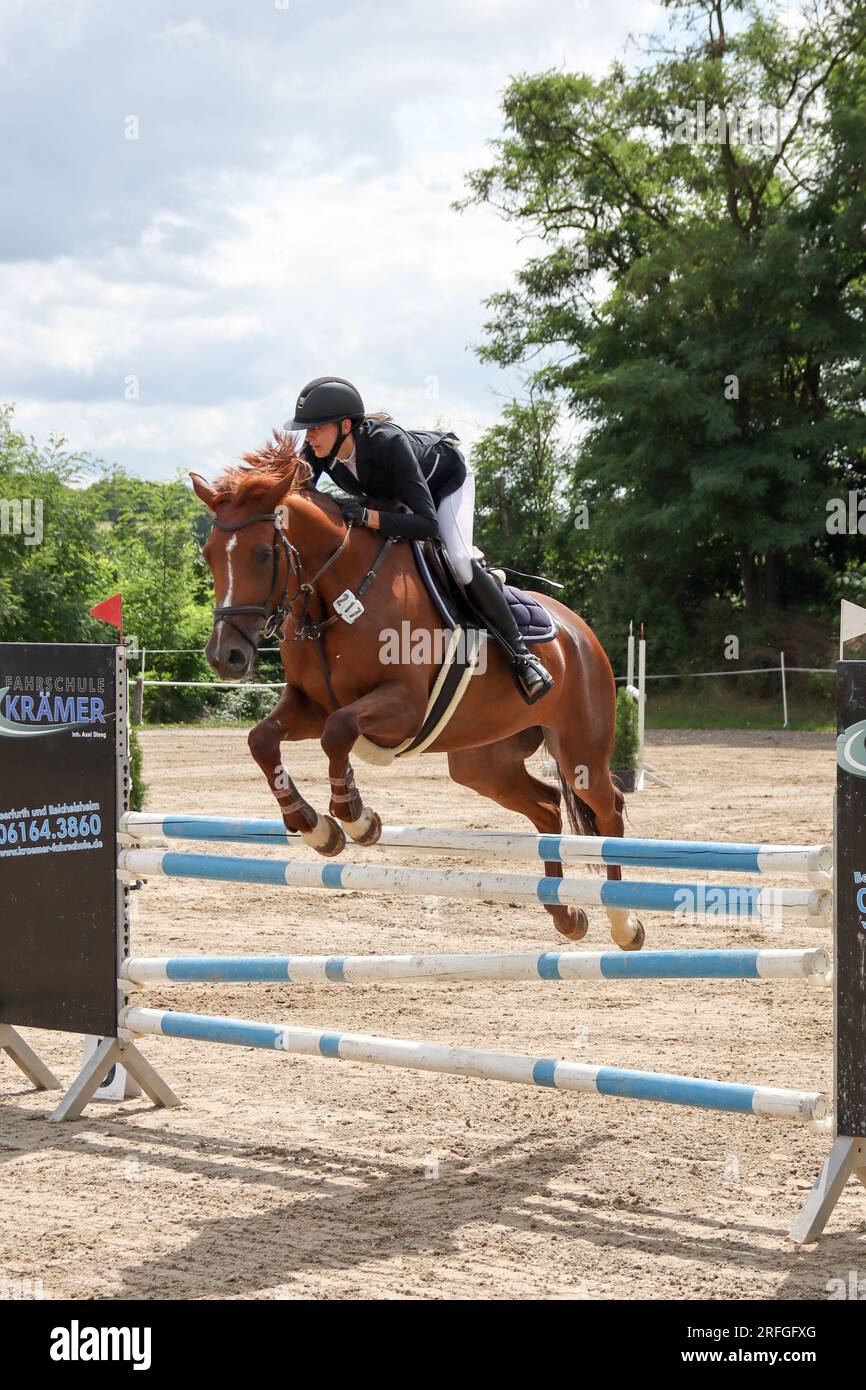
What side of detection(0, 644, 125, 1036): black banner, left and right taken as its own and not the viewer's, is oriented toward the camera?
front

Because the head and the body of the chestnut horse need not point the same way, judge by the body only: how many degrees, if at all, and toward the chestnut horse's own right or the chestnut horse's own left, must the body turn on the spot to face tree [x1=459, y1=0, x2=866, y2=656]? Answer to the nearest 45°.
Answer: approximately 135° to the chestnut horse's own right

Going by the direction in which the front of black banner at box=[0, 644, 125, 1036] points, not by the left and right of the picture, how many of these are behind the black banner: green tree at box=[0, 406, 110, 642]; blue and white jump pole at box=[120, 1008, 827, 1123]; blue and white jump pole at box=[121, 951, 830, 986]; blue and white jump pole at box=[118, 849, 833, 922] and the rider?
1

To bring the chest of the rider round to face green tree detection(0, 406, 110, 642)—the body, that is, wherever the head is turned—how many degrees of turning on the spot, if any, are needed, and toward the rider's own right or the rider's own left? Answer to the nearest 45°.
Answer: approximately 135° to the rider's own right

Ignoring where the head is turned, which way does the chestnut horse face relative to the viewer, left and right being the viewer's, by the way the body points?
facing the viewer and to the left of the viewer

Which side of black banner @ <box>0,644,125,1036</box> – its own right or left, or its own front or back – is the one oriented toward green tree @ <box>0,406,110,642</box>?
back

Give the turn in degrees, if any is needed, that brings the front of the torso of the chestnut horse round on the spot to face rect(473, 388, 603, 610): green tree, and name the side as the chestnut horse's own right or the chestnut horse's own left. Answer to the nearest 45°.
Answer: approximately 135° to the chestnut horse's own right

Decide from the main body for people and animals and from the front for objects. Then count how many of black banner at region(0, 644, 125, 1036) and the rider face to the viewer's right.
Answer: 0

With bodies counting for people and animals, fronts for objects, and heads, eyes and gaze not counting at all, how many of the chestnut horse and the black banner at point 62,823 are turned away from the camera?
0
